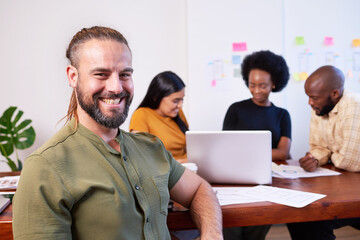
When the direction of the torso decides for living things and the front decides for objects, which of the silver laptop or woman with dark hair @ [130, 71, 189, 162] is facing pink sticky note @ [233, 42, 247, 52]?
the silver laptop

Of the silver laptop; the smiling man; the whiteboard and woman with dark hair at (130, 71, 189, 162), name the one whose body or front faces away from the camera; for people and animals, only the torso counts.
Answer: the silver laptop

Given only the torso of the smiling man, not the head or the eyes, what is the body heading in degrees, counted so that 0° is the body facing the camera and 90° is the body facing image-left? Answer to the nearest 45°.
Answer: approximately 315°

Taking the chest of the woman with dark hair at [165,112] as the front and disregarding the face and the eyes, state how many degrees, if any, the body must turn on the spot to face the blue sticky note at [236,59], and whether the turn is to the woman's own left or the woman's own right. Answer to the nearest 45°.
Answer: approximately 90° to the woman's own left

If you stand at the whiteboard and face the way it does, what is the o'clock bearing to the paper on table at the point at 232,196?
The paper on table is roughly at 12 o'clock from the whiteboard.

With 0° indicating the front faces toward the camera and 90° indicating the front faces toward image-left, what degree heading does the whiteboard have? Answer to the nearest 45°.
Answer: approximately 0°

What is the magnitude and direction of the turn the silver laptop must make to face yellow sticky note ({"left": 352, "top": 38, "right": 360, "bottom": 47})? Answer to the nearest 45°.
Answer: approximately 45° to its right

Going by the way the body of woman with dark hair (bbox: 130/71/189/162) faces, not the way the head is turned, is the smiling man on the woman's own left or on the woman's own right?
on the woman's own right

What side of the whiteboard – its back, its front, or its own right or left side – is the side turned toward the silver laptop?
front

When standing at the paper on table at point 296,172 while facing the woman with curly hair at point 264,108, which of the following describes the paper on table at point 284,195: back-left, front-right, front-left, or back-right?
back-left

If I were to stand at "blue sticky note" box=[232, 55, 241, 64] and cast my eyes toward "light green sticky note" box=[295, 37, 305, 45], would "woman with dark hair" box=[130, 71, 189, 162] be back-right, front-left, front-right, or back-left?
back-right

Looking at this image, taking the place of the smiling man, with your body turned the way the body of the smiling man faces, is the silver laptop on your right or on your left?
on your left

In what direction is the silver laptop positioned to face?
away from the camera
